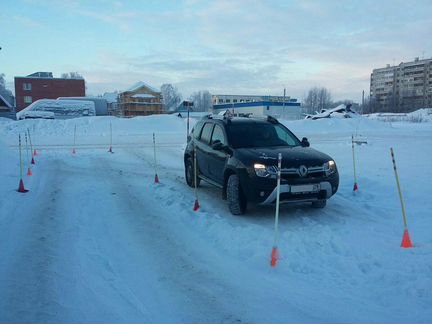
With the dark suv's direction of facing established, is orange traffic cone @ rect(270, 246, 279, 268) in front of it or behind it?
in front

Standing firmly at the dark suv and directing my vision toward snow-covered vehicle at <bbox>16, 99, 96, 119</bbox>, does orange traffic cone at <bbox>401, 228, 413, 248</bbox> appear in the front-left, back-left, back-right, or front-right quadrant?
back-right

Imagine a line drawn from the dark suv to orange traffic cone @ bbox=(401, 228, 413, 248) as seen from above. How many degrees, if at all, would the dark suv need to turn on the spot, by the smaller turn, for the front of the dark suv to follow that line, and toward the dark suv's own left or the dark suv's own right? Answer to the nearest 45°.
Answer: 0° — it already faces it

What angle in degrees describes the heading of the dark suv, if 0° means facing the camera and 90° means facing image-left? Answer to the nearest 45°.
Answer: approximately 315°

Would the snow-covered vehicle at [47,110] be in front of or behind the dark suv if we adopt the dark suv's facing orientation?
behind

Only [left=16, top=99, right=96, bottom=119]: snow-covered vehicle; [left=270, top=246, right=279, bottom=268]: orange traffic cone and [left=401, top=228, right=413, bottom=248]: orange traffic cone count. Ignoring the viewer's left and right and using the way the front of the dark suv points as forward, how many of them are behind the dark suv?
1

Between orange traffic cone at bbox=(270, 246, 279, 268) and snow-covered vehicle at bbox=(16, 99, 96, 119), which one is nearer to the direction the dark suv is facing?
the orange traffic cone
